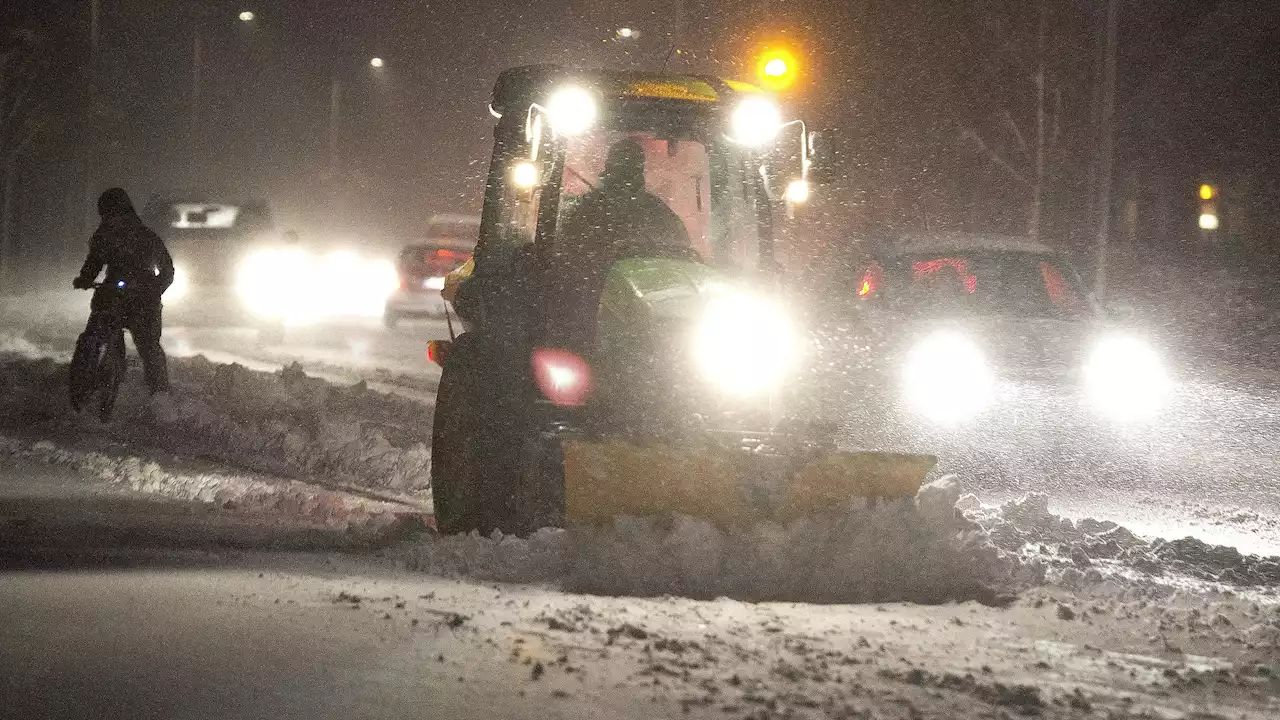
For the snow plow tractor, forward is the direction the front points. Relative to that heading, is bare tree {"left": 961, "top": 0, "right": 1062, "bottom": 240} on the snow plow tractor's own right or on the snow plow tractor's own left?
on the snow plow tractor's own left

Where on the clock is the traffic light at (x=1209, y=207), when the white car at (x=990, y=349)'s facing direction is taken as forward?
The traffic light is roughly at 8 o'clock from the white car.

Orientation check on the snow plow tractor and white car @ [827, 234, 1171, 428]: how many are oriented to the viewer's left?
0

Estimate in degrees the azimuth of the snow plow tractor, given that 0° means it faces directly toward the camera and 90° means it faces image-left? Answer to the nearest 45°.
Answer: approximately 315°

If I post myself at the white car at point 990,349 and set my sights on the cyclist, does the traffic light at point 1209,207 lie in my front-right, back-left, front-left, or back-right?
back-right
